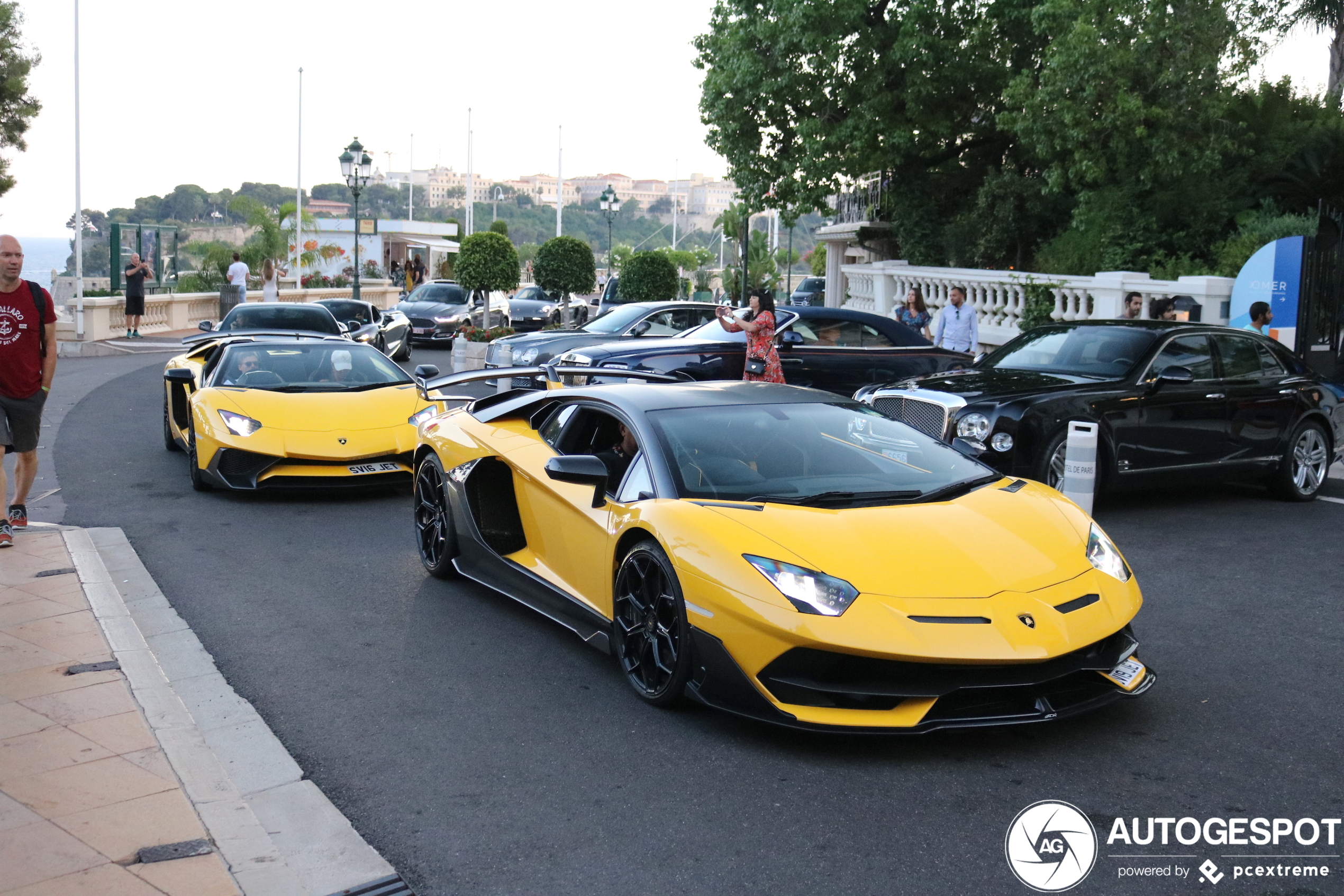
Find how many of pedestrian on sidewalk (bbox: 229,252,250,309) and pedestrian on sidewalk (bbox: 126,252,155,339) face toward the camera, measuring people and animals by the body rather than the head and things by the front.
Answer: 1

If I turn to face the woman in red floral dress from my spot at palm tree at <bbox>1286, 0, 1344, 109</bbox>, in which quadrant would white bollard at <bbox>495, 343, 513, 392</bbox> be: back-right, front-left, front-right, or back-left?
front-right

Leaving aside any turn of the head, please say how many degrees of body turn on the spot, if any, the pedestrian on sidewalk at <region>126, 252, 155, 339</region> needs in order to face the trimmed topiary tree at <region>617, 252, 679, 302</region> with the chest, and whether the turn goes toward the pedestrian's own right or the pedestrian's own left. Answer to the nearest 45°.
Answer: approximately 90° to the pedestrian's own left

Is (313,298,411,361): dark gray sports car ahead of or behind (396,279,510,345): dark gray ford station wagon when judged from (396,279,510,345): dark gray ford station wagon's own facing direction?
ahead

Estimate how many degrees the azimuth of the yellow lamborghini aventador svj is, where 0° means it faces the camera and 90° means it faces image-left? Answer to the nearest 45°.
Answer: approximately 315°

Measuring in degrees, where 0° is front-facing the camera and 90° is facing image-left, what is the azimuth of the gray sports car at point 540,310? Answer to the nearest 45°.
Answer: approximately 45°

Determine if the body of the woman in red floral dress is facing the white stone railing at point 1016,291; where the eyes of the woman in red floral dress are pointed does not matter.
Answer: no

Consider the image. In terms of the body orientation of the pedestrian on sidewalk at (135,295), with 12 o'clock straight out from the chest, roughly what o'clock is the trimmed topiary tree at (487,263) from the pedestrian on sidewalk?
The trimmed topiary tree is roughly at 10 o'clock from the pedestrian on sidewalk.

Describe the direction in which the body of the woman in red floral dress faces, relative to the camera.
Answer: to the viewer's left

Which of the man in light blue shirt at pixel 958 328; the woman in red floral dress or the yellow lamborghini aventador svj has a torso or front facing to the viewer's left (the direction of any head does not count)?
the woman in red floral dress

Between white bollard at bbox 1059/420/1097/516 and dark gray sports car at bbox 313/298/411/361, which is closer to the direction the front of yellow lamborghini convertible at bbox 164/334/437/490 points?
the white bollard

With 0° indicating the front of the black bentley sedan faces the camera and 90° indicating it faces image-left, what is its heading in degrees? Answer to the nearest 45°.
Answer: approximately 45°

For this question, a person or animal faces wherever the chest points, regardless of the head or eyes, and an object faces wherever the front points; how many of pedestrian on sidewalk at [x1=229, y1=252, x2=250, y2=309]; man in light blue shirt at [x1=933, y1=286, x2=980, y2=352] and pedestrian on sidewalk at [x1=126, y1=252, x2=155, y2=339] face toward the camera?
2

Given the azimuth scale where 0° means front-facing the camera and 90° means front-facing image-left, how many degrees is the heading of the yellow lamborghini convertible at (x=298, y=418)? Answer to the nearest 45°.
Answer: approximately 315°

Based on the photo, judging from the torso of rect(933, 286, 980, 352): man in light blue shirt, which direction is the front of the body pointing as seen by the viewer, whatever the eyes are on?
toward the camera

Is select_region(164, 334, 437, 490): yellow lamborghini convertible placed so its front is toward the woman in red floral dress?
no
